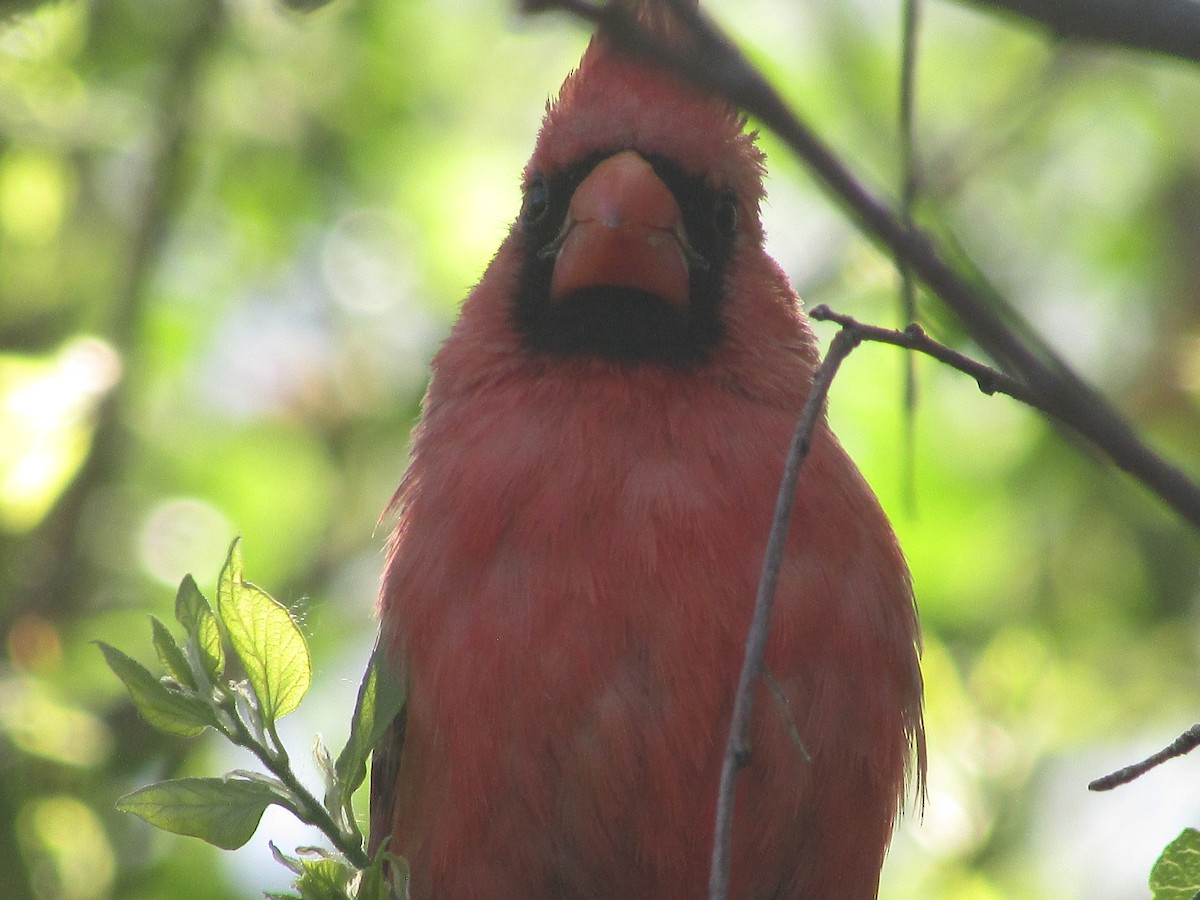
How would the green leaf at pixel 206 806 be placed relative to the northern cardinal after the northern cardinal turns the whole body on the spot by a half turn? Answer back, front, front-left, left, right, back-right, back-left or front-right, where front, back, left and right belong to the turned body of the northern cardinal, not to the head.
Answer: back-left

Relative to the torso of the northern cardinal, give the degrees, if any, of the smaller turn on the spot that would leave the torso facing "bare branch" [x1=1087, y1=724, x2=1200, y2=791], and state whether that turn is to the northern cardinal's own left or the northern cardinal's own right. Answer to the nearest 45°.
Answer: approximately 45° to the northern cardinal's own left

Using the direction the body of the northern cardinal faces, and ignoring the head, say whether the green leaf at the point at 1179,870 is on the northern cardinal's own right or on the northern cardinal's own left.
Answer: on the northern cardinal's own left

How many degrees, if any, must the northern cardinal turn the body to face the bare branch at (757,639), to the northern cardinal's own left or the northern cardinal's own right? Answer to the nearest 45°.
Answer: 0° — it already faces it

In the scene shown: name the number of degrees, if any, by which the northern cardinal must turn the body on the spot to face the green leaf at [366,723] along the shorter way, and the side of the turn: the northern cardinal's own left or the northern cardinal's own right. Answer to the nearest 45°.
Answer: approximately 45° to the northern cardinal's own right

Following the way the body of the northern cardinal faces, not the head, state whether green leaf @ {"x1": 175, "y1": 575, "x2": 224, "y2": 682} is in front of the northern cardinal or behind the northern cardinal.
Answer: in front

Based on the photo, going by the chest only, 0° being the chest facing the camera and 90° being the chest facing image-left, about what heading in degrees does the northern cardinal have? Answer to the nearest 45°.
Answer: approximately 0°

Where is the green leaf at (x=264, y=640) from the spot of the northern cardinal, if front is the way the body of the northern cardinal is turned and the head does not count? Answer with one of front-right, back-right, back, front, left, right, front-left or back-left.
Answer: front-right

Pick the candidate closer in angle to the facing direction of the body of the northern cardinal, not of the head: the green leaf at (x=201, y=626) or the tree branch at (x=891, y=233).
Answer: the tree branch

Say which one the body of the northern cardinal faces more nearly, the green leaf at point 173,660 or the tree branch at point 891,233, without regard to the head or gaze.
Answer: the tree branch
